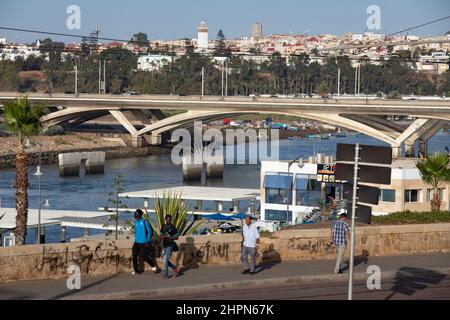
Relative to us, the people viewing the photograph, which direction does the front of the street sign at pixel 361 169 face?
facing away from the viewer

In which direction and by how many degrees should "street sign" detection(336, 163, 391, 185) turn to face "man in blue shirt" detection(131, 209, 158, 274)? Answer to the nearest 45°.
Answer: approximately 90° to its left

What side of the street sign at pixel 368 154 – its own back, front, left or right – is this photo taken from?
back

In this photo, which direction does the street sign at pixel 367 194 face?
away from the camera

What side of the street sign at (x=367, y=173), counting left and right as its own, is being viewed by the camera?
back
